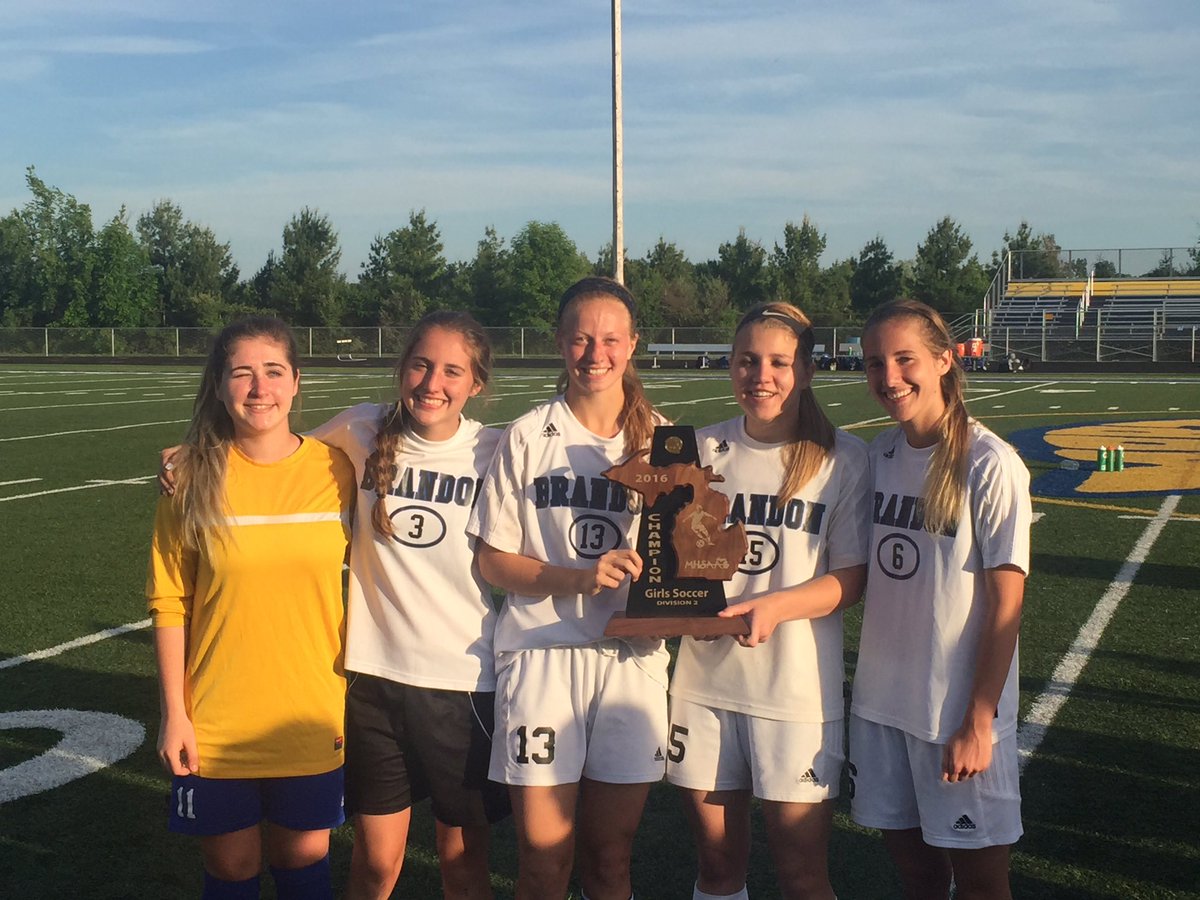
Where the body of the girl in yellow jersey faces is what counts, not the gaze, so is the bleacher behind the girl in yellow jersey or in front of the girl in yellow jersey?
behind

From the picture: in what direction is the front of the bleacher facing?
toward the camera

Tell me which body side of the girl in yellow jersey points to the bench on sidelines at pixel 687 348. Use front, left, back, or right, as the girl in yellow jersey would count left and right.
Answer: back

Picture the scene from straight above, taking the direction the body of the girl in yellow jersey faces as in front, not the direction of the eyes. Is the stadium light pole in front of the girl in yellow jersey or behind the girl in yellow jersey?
behind

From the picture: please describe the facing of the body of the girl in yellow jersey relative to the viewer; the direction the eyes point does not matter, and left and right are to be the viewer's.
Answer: facing the viewer

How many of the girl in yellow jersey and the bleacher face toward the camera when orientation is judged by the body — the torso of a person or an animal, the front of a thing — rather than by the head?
2

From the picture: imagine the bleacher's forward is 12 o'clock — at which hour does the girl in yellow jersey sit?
The girl in yellow jersey is roughly at 12 o'clock from the bleacher.

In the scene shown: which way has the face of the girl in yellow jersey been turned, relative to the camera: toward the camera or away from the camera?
toward the camera

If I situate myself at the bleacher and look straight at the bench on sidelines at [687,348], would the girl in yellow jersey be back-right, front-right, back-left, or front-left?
front-left

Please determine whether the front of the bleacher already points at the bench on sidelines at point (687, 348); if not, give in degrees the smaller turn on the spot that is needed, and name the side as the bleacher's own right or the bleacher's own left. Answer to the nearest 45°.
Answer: approximately 90° to the bleacher's own right
